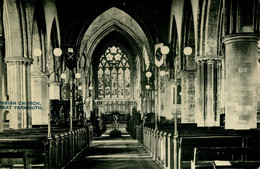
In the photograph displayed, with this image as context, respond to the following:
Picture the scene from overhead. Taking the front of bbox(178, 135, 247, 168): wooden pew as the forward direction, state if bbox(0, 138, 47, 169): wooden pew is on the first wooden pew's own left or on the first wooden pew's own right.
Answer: on the first wooden pew's own left

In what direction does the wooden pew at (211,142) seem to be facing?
away from the camera
